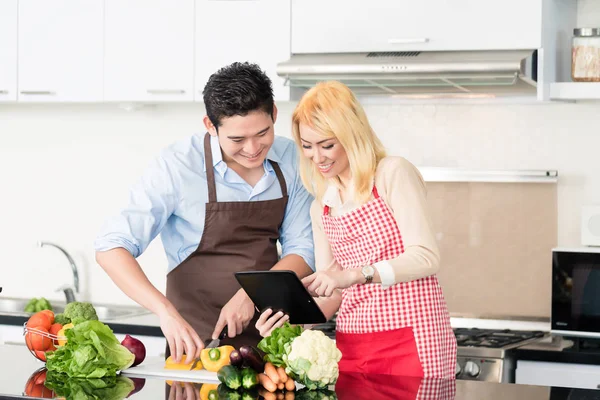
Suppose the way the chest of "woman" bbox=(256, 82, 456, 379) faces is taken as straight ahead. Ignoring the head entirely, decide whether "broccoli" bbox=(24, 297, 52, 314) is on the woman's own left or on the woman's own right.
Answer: on the woman's own right

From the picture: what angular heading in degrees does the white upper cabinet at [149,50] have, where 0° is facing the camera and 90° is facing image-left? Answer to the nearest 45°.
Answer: approximately 0°

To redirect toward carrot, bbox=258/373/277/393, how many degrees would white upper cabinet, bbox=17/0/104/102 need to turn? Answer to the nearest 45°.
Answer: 0° — it already faces it

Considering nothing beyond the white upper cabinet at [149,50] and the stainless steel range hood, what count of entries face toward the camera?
2

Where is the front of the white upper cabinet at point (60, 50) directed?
toward the camera

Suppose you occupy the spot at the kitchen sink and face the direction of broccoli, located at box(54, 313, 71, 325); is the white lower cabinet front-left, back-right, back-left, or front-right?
front-left

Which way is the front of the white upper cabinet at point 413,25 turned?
toward the camera

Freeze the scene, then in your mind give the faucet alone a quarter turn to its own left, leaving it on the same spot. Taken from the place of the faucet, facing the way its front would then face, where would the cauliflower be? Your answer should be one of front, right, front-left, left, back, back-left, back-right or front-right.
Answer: front

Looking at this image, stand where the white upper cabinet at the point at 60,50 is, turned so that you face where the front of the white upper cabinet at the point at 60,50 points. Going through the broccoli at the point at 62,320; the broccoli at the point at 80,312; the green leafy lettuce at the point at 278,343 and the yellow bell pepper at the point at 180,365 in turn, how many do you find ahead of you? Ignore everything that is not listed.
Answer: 4

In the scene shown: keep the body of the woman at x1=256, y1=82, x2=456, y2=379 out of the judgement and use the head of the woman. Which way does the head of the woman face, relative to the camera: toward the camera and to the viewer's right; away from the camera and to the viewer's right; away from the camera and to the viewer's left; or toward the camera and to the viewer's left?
toward the camera and to the viewer's left

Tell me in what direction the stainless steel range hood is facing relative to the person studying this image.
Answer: facing the viewer

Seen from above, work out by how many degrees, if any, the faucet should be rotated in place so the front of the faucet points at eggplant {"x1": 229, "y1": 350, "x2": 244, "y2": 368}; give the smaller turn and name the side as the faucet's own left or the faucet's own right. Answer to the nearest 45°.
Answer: approximately 90° to the faucet's own left

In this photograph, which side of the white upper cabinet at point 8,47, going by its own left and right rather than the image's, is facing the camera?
front
